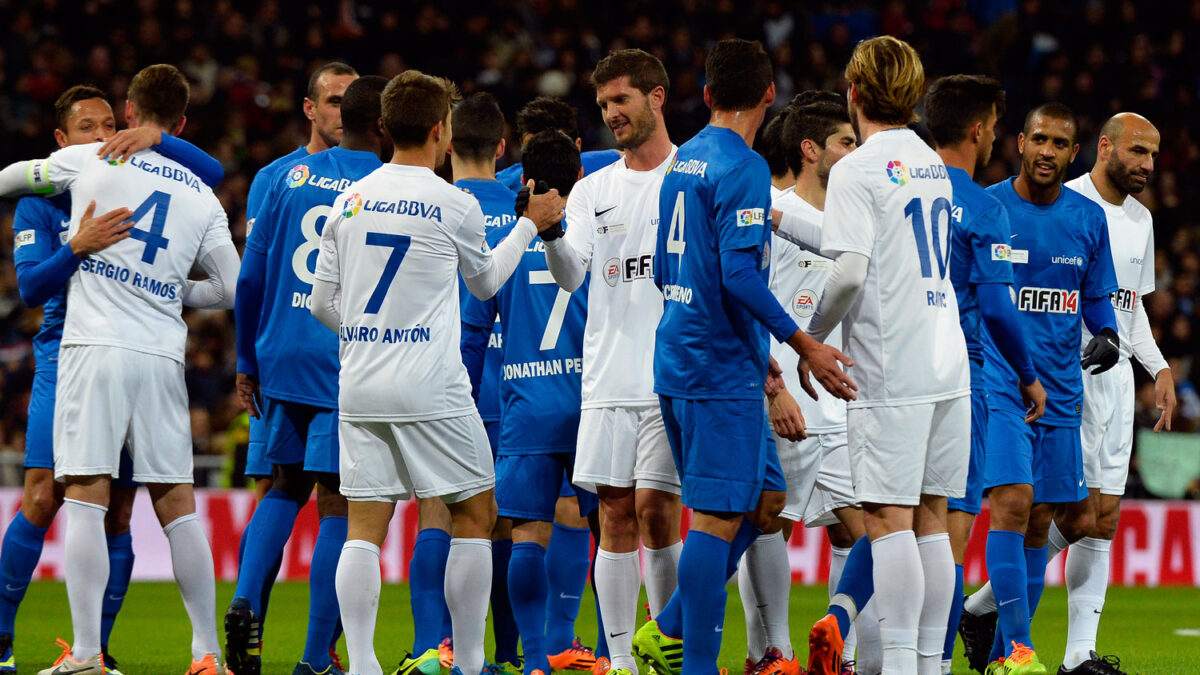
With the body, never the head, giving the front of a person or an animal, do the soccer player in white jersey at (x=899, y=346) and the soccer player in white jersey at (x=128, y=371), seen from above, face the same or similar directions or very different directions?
same or similar directions

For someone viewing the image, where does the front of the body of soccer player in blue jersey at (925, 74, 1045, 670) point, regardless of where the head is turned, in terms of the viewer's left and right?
facing away from the viewer and to the right of the viewer

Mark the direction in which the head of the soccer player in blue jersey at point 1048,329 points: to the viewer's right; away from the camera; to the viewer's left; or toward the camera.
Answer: toward the camera

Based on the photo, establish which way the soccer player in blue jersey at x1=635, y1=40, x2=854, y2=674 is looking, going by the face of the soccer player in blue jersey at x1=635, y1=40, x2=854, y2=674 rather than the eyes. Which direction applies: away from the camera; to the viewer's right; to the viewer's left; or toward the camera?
away from the camera

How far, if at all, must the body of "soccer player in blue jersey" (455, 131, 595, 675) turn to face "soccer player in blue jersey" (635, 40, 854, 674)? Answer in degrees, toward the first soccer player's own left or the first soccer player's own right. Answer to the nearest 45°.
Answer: approximately 135° to the first soccer player's own right

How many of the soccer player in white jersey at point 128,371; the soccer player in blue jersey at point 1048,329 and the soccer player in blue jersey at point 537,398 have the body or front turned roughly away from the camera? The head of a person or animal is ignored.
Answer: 2

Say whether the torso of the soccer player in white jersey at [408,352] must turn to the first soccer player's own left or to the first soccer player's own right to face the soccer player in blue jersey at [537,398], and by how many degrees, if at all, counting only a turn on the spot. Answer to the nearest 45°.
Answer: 0° — they already face them

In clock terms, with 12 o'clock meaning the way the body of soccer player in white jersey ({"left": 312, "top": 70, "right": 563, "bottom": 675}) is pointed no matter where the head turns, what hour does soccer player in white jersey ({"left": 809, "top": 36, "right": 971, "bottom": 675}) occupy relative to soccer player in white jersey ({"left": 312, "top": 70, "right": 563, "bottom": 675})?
soccer player in white jersey ({"left": 809, "top": 36, "right": 971, "bottom": 675}) is roughly at 2 o'clock from soccer player in white jersey ({"left": 312, "top": 70, "right": 563, "bottom": 675}).

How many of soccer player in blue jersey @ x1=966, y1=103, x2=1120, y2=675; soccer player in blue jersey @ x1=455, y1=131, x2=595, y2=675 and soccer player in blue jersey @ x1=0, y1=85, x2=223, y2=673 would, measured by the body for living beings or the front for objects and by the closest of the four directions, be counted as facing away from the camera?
1

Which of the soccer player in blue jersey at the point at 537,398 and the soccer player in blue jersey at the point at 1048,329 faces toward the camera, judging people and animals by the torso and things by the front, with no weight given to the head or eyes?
the soccer player in blue jersey at the point at 1048,329

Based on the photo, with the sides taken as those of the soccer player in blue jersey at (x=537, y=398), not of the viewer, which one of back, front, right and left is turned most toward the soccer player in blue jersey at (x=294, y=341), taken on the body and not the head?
left

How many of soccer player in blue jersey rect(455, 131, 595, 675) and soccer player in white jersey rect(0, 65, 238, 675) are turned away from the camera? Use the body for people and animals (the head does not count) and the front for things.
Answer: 2

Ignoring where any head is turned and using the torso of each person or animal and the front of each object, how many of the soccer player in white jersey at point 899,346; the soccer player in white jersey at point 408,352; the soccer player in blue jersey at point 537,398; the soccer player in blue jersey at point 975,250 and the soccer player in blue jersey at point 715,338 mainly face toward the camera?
0

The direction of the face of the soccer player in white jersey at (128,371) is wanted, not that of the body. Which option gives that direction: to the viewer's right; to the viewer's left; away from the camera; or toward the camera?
away from the camera

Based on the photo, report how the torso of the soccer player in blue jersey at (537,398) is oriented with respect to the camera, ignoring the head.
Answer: away from the camera

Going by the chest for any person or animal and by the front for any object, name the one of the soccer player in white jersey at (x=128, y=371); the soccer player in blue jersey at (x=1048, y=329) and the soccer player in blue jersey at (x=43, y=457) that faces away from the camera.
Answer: the soccer player in white jersey

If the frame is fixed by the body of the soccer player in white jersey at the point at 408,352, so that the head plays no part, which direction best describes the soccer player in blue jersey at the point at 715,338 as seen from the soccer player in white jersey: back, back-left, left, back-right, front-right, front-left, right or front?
front-right

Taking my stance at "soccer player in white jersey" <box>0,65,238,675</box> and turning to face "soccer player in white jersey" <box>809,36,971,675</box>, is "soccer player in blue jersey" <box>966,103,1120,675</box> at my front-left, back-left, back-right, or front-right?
front-left
